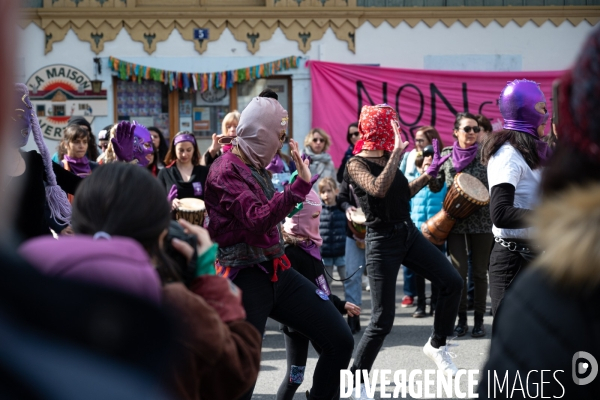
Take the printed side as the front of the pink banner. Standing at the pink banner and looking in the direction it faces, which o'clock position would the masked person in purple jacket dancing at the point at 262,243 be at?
The masked person in purple jacket dancing is roughly at 12 o'clock from the pink banner.

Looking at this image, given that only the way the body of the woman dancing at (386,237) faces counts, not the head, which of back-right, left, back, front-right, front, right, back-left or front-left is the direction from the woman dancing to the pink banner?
back-left

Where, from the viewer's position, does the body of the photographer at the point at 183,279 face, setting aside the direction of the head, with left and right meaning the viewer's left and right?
facing away from the viewer and to the right of the viewer
